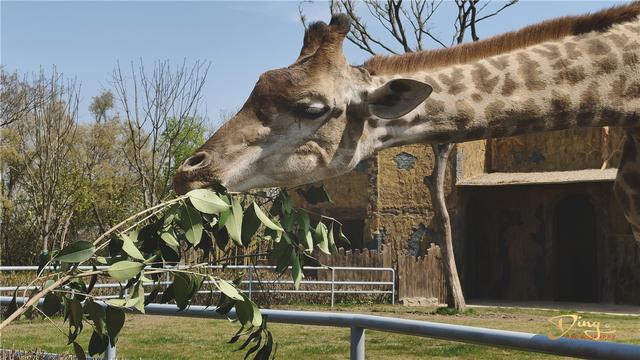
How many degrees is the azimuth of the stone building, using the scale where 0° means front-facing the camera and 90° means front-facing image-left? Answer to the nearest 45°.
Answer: approximately 0°

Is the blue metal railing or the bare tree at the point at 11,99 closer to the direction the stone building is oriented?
the blue metal railing

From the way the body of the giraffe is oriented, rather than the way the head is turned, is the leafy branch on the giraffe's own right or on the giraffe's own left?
on the giraffe's own left

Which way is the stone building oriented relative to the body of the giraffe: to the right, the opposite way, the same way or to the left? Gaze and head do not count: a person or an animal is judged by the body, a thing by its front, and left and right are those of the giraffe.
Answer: to the left

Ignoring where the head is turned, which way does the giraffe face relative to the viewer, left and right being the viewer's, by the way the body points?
facing to the left of the viewer

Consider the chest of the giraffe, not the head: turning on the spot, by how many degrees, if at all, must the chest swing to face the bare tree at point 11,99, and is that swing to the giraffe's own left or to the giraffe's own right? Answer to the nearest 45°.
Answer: approximately 45° to the giraffe's own right

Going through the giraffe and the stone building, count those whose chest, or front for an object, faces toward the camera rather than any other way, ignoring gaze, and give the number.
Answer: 1

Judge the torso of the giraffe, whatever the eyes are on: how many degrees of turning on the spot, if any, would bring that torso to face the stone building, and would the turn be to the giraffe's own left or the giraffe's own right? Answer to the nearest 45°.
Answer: approximately 90° to the giraffe's own right

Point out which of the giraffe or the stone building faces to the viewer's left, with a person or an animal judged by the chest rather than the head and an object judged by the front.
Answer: the giraffe

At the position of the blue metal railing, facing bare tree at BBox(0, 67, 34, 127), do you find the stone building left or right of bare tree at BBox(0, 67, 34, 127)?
right
